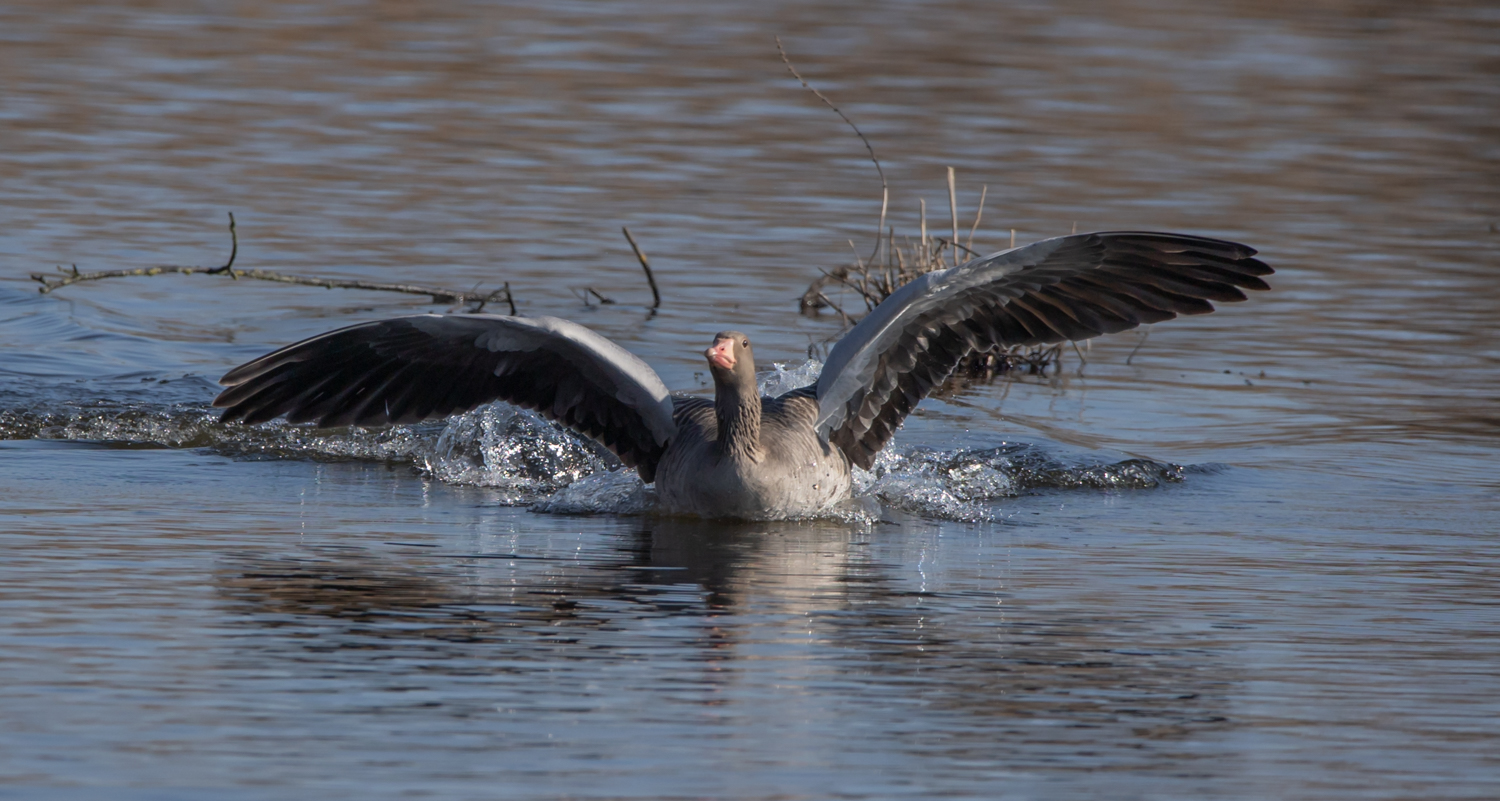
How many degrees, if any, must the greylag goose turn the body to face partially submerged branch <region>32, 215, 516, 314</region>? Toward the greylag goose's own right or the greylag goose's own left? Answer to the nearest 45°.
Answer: approximately 135° to the greylag goose's own right

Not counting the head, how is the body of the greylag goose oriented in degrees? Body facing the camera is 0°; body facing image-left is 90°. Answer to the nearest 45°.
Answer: approximately 0°
